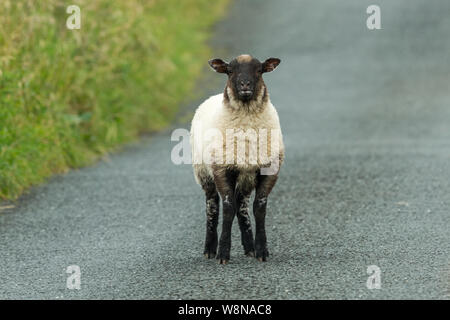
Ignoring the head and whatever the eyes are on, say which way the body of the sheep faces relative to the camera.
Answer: toward the camera
